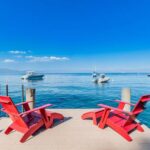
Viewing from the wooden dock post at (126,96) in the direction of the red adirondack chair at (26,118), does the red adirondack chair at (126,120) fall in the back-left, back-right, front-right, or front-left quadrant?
front-left

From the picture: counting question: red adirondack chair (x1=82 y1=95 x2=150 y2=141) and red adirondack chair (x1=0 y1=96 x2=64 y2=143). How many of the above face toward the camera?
0

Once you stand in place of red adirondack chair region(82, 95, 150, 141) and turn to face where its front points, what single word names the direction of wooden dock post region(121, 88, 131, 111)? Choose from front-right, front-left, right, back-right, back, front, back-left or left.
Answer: front-right

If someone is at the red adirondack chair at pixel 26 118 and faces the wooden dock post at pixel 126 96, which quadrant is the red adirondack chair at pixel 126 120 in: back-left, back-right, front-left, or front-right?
front-right

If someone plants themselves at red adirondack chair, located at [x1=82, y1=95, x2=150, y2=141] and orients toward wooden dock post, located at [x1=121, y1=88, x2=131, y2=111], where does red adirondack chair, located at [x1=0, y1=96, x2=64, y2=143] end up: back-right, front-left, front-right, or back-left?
back-left

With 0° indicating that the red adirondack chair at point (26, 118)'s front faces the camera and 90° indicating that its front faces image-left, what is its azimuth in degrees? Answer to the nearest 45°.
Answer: approximately 225°

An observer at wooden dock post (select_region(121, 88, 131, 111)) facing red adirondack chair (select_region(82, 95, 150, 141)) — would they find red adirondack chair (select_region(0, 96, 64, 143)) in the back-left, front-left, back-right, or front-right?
front-right

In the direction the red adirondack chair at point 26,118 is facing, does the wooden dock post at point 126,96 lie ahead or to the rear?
ahead
